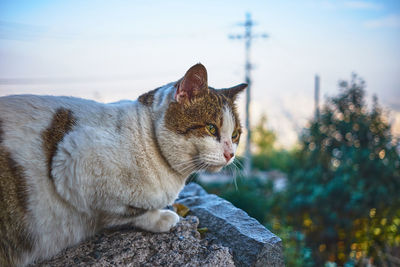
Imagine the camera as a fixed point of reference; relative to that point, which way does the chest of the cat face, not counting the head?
to the viewer's right
